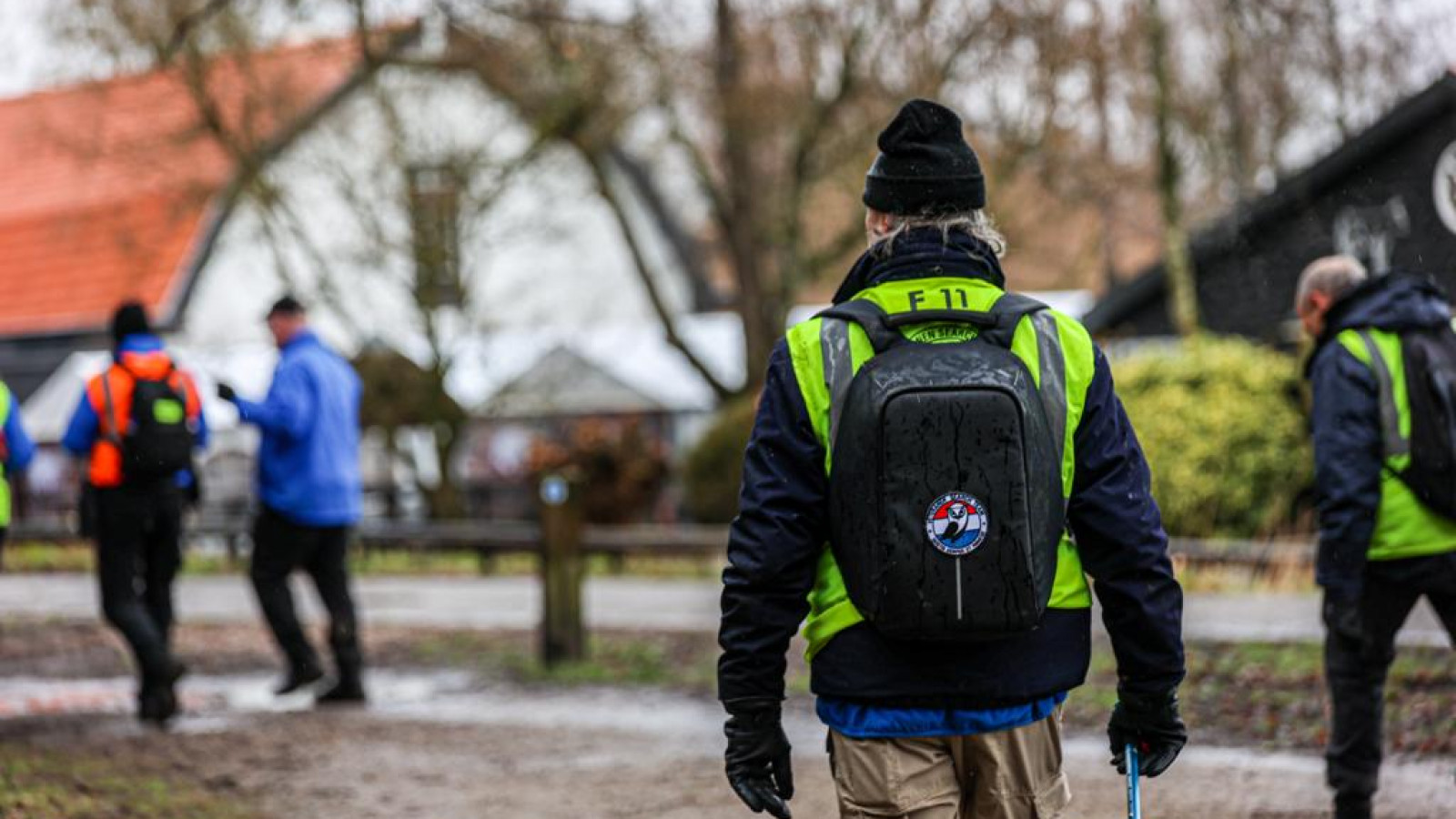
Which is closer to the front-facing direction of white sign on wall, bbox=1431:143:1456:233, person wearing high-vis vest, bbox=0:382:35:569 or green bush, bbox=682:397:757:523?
the person wearing high-vis vest

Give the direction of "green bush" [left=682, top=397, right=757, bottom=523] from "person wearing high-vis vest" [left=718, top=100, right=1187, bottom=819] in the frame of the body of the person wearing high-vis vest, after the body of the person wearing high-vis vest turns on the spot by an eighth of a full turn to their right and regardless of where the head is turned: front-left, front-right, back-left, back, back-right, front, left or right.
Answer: front-left

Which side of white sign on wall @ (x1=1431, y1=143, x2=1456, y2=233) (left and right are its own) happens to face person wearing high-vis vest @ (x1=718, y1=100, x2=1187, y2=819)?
front

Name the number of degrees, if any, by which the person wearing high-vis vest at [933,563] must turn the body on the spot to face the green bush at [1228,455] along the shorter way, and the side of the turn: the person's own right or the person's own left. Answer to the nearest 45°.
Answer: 0° — they already face it

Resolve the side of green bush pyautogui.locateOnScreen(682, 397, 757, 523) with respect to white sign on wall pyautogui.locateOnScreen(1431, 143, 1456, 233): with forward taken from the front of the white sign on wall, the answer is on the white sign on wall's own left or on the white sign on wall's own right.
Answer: on the white sign on wall's own right

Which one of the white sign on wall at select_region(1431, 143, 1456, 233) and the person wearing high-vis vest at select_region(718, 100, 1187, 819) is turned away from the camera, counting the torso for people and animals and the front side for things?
the person wearing high-vis vest

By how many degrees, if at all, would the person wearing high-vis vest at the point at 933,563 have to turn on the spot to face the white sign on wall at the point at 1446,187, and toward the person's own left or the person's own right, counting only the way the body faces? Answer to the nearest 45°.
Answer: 0° — they already face it

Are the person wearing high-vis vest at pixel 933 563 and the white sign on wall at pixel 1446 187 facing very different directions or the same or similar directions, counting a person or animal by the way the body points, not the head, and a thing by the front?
very different directions

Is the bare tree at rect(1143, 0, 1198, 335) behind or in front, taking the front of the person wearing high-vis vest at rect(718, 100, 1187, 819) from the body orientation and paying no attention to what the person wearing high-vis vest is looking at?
in front

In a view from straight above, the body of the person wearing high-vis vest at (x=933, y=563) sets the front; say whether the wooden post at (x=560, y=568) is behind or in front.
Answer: in front

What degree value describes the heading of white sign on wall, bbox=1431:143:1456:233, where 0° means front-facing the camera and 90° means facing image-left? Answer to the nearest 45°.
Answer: approximately 0°

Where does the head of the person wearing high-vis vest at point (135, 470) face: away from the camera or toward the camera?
away from the camera

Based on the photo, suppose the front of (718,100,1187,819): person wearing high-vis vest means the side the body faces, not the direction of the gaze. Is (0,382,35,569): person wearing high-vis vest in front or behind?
in front

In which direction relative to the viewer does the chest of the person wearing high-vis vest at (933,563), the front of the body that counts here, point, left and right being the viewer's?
facing away from the viewer
